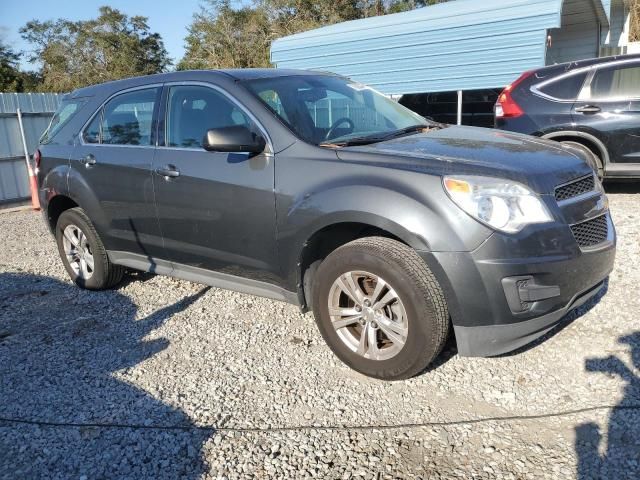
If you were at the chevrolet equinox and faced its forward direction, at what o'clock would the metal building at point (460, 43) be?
The metal building is roughly at 8 o'clock from the chevrolet equinox.

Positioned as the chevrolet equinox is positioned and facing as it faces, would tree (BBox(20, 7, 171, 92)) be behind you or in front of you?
behind

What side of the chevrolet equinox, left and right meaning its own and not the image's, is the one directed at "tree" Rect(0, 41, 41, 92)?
back

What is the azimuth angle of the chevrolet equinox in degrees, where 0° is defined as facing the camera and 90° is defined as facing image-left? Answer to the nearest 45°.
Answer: approximately 315°

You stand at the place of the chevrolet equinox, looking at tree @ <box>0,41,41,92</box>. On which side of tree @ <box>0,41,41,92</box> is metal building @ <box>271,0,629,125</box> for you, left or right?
right

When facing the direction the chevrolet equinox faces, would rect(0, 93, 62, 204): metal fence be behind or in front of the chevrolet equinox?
behind
